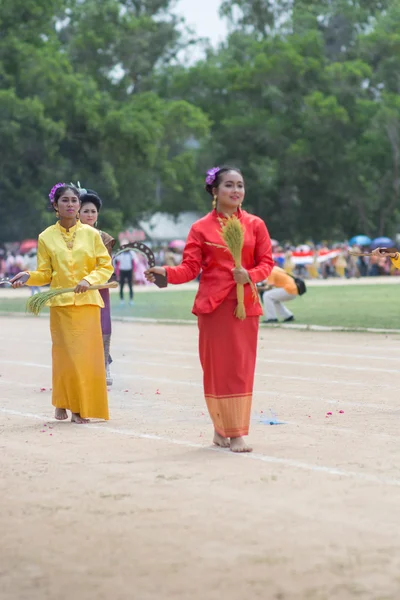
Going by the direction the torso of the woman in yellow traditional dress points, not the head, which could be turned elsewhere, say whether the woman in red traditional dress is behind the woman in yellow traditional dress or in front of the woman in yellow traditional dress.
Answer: in front

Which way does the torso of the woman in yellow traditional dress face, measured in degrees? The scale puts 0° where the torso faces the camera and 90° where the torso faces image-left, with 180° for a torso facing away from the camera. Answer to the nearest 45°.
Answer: approximately 0°
